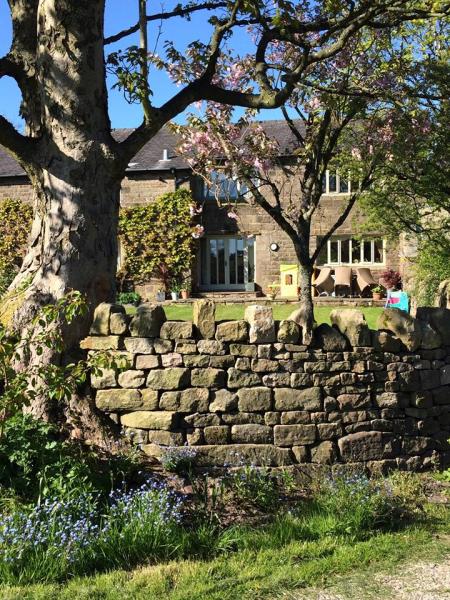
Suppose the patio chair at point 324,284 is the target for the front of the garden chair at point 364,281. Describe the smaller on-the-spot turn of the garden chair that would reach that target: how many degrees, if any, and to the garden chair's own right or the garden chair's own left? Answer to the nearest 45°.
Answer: approximately 90° to the garden chair's own right

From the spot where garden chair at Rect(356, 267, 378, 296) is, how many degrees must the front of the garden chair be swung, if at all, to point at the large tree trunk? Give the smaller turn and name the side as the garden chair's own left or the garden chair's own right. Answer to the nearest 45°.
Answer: approximately 45° to the garden chair's own right

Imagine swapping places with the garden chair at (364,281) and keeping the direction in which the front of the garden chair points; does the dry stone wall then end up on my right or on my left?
on my right

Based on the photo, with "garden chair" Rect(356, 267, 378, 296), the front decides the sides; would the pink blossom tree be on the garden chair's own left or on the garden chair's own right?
on the garden chair's own right

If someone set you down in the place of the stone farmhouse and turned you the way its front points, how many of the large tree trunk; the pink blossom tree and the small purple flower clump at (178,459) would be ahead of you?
3

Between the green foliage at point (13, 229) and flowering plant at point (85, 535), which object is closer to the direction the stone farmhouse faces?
the flowering plant

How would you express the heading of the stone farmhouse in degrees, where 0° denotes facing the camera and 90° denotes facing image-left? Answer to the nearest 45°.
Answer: approximately 0°

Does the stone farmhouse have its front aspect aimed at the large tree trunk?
yes

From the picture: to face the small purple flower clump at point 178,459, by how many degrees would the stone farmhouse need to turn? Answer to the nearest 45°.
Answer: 0° — it already faces it
